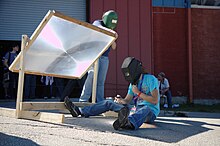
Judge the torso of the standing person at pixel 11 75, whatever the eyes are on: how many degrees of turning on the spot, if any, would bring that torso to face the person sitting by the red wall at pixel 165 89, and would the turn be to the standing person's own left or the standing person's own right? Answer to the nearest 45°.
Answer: approximately 45° to the standing person's own left

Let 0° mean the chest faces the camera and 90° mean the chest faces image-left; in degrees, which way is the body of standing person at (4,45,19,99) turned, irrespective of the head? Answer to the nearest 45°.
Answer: approximately 315°
